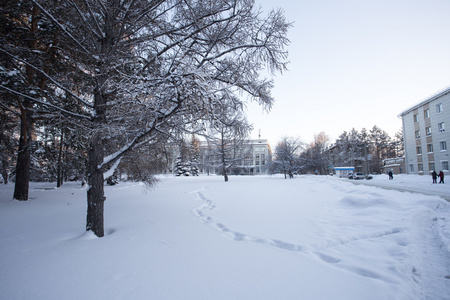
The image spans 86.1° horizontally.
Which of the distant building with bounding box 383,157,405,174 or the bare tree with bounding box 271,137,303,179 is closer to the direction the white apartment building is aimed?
the bare tree

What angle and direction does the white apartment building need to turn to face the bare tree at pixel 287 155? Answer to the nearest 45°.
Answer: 0° — it already faces it

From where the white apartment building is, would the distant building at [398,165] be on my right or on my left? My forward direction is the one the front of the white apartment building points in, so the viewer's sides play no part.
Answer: on my right

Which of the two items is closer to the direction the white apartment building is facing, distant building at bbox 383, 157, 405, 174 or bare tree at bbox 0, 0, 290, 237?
the bare tree

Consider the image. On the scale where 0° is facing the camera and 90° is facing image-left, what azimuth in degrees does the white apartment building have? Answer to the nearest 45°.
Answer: approximately 45°
